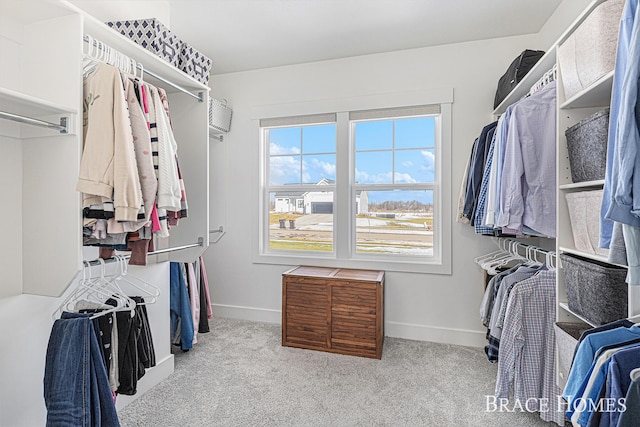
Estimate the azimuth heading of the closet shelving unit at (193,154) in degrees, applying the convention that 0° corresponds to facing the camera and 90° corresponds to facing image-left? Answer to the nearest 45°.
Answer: approximately 315°

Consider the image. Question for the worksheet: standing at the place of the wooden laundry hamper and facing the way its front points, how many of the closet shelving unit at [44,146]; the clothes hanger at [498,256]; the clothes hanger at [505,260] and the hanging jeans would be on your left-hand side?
2

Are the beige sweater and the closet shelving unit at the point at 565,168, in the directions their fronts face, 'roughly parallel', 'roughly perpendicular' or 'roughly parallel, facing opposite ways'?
roughly perpendicular

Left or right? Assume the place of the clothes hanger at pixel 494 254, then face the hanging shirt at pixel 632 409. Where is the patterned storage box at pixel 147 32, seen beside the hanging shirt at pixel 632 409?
right

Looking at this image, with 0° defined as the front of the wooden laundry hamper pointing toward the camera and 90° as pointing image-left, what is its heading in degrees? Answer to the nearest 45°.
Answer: approximately 0°
